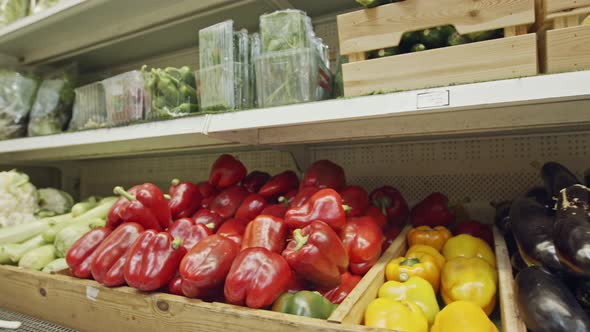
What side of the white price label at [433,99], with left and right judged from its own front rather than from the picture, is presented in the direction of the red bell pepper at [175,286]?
right

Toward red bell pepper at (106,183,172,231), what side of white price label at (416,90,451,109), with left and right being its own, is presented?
right

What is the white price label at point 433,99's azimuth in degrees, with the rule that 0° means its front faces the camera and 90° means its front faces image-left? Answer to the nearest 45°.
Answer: approximately 0°

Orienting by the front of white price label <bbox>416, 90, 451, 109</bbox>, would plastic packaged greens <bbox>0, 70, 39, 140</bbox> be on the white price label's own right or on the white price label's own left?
on the white price label's own right

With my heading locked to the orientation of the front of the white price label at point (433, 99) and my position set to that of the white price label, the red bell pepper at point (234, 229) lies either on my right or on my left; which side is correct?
on my right
